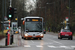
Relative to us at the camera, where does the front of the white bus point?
facing the viewer
